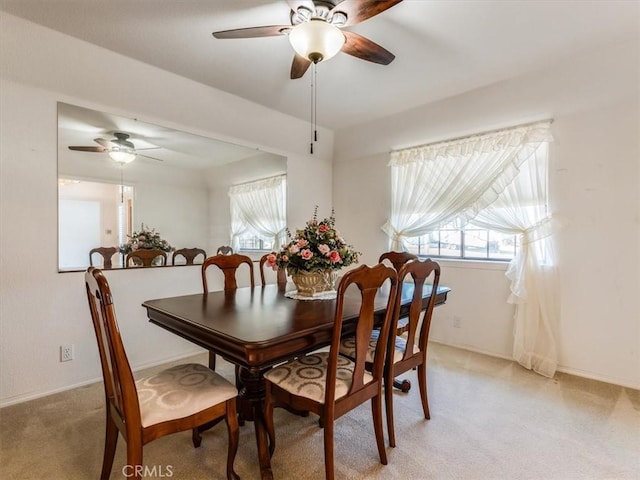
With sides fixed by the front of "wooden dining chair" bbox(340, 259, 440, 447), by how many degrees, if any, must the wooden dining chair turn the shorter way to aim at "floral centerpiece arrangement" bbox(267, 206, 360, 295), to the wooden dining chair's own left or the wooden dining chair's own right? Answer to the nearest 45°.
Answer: approximately 45° to the wooden dining chair's own left

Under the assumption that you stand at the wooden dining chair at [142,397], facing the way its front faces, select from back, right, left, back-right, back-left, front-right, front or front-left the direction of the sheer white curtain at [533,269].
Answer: front-right

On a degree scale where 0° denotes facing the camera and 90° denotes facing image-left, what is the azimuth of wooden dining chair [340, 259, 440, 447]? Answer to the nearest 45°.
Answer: approximately 135°

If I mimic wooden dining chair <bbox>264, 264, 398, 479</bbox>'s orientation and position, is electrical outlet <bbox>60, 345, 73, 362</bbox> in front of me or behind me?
in front

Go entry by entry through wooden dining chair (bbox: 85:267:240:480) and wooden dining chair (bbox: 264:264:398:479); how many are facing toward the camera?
0

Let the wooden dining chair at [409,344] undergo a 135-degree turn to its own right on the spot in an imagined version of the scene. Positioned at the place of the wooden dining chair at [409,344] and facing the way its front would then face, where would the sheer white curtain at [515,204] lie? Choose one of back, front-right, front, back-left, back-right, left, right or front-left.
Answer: front-left

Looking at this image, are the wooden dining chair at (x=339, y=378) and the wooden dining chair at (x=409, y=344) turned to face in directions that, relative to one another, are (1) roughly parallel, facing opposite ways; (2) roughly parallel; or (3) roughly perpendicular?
roughly parallel

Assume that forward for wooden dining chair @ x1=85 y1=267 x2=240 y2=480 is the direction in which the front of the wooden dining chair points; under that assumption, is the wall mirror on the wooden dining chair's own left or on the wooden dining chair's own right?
on the wooden dining chair's own left

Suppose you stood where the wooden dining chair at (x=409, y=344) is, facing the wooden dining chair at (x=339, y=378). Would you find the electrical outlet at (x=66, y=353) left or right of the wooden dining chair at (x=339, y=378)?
right

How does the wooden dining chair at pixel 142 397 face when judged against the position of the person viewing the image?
facing away from the viewer and to the right of the viewer

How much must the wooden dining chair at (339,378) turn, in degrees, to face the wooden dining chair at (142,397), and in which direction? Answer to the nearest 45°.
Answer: approximately 45° to its left

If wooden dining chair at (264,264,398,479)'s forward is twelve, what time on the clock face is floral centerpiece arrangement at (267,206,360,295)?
The floral centerpiece arrangement is roughly at 1 o'clock from the wooden dining chair.

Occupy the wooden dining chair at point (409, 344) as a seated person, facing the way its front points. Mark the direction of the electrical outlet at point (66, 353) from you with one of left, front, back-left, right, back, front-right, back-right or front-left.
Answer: front-left

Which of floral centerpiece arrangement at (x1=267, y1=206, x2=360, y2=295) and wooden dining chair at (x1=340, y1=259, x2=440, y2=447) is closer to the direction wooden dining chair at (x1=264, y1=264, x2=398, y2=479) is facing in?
the floral centerpiece arrangement

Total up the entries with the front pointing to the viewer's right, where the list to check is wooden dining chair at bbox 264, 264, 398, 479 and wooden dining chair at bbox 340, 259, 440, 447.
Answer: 0

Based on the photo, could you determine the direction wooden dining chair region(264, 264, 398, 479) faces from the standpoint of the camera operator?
facing away from the viewer and to the left of the viewer
